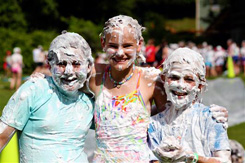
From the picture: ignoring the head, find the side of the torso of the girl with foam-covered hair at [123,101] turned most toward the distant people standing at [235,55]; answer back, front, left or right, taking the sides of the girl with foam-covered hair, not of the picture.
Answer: back

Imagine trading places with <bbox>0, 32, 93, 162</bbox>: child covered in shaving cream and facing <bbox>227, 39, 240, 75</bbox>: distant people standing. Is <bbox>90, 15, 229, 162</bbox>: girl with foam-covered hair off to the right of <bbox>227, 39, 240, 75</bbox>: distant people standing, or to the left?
right

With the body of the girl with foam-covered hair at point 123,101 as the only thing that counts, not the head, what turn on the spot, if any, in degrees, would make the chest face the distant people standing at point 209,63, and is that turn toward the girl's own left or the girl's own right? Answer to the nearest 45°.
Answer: approximately 180°
